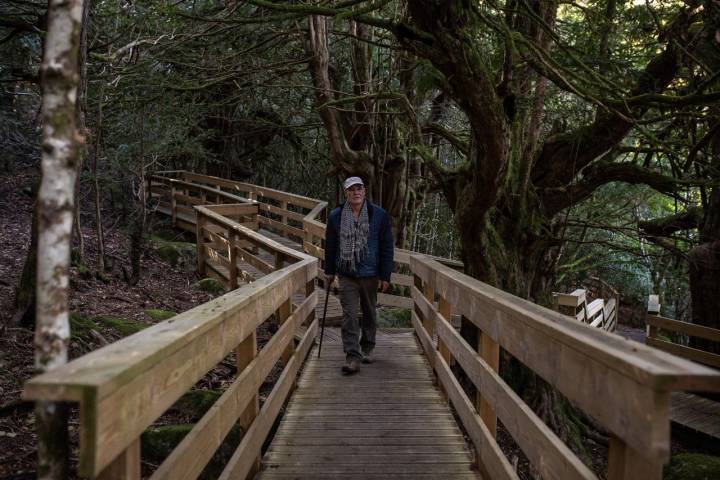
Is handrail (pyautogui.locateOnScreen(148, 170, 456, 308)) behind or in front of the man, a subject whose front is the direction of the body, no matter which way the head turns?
behind

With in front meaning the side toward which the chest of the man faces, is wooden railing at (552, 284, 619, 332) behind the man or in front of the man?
behind

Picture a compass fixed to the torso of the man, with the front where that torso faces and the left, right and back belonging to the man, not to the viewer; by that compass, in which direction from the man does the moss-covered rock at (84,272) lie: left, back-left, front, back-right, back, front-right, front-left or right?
back-right

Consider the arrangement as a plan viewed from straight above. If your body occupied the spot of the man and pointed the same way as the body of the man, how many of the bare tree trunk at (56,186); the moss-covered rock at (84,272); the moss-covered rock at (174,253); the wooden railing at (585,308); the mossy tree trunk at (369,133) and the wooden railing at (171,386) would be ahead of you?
2

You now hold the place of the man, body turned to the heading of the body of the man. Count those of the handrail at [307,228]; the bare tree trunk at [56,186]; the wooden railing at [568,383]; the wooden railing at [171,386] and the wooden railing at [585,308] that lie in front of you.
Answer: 3

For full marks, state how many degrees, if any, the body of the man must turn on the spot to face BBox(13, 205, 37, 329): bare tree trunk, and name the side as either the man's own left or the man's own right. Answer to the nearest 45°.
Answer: approximately 90° to the man's own right

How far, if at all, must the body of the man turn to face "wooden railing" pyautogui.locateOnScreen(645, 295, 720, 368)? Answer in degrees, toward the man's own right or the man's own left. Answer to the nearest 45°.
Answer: approximately 135° to the man's own left

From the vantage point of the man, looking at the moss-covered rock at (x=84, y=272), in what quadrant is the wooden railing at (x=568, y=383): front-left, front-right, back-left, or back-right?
back-left

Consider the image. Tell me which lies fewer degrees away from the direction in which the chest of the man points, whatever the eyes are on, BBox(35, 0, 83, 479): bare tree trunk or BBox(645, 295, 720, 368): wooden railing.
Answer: the bare tree trunk

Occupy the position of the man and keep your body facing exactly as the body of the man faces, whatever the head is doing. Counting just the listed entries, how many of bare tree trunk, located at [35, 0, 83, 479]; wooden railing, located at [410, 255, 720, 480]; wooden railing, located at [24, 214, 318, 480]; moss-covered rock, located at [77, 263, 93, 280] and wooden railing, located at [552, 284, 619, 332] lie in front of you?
3

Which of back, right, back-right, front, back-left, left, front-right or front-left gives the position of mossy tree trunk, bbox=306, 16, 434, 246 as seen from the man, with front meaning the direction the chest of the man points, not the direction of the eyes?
back

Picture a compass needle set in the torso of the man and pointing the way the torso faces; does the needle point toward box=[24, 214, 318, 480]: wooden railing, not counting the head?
yes

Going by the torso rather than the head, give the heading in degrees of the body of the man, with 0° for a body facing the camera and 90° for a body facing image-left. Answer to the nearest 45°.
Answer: approximately 0°
